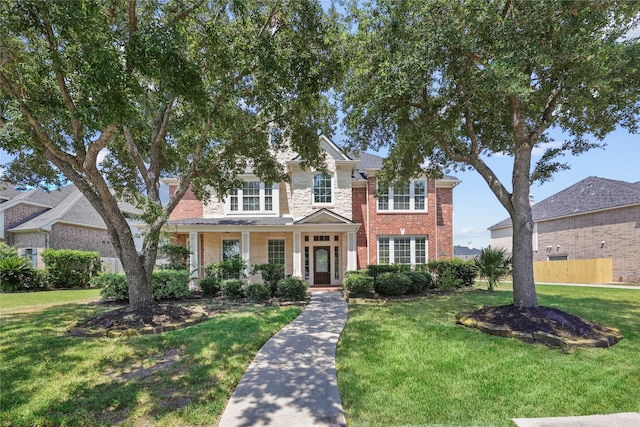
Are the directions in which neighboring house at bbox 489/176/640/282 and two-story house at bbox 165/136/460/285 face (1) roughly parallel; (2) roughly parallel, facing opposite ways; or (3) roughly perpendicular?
roughly parallel

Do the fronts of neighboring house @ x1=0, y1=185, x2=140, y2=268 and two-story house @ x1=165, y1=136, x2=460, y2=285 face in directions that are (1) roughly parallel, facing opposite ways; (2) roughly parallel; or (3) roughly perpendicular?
roughly parallel

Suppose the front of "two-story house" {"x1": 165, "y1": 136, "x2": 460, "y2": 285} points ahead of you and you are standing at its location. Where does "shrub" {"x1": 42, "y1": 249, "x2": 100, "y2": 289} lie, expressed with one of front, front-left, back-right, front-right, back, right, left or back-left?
right

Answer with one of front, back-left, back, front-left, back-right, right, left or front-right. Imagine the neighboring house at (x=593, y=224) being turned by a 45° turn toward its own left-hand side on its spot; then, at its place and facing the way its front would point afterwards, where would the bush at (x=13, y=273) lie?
back-right

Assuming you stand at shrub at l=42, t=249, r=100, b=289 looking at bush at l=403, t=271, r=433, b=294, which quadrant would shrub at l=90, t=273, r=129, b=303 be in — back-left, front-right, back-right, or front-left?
front-right

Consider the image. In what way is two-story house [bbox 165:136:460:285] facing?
toward the camera

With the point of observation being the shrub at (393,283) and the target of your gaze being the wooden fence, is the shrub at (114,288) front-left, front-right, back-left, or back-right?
back-left

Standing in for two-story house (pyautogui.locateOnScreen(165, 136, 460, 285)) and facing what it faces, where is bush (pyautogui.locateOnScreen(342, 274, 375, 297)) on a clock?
The bush is roughly at 12 o'clock from the two-story house.

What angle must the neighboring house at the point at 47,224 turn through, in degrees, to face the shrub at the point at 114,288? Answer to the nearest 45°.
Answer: approximately 45° to its left

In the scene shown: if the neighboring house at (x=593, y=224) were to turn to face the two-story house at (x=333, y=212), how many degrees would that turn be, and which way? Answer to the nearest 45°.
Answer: approximately 90° to its right

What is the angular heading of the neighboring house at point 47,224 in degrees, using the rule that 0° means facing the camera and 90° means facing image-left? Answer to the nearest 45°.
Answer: approximately 45°
